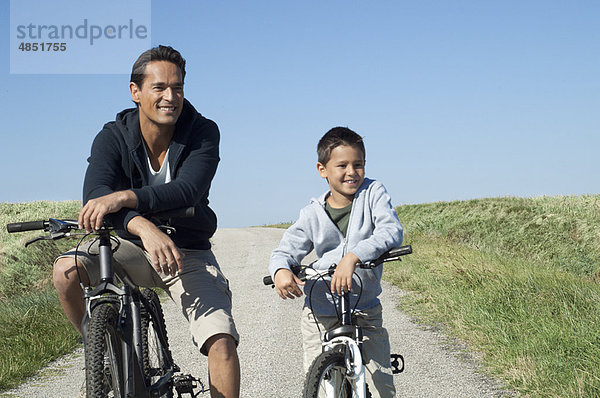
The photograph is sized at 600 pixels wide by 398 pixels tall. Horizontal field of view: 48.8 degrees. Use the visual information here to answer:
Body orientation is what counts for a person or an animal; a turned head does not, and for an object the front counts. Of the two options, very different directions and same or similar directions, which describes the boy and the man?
same or similar directions

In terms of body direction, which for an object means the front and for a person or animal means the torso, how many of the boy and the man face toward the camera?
2

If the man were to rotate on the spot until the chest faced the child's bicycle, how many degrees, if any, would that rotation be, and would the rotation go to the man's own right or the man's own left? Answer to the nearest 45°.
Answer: approximately 45° to the man's own left

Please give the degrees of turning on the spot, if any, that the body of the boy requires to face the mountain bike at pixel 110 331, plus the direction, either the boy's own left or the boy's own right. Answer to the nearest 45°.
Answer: approximately 45° to the boy's own right

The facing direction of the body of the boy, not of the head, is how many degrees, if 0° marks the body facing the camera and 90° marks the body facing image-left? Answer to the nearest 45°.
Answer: approximately 0°

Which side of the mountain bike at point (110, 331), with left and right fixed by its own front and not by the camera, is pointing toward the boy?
left

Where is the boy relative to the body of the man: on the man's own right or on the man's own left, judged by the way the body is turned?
on the man's own left

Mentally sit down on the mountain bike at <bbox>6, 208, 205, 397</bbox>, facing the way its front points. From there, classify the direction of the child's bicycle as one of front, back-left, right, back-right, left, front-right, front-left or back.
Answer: left

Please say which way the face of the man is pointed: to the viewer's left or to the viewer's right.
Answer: to the viewer's right

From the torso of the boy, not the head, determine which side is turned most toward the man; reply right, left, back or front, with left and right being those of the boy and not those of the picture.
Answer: right

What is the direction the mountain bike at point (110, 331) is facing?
toward the camera
